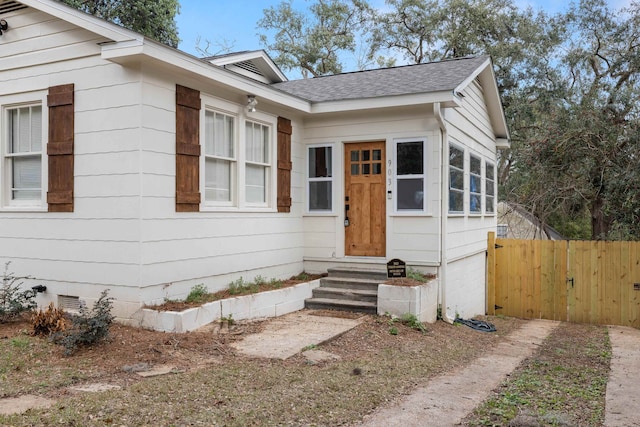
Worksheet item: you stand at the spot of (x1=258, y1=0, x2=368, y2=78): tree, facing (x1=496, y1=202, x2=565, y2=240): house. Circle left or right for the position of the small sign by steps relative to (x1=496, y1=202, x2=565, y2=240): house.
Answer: right

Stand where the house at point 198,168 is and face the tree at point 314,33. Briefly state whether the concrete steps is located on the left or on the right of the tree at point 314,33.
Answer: right

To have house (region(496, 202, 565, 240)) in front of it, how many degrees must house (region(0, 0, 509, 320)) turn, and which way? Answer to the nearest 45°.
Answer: approximately 180°

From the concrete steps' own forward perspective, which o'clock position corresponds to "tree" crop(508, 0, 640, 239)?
The tree is roughly at 6 o'clock from the concrete steps.

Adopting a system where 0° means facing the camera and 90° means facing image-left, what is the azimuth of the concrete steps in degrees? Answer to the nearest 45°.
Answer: approximately 45°

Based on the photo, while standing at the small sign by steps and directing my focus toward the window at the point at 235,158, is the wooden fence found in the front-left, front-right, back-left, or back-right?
back-right

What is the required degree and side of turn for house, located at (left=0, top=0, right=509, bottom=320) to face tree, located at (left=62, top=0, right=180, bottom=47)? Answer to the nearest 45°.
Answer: approximately 135° to its right
